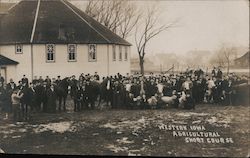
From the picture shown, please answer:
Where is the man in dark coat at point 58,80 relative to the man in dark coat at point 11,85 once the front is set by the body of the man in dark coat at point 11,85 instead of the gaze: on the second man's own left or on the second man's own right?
on the second man's own left

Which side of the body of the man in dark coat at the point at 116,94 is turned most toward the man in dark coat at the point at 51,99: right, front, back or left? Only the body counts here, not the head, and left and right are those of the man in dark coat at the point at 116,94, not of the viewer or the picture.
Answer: right

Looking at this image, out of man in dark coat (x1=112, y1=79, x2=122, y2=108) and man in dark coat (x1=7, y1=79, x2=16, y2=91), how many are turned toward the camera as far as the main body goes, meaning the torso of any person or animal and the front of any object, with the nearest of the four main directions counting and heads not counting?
2

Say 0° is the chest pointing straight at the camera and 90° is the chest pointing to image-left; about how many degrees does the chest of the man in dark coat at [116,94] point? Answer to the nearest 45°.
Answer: approximately 0°

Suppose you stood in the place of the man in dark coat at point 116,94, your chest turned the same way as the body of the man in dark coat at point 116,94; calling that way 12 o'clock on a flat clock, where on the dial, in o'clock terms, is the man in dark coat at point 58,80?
the man in dark coat at point 58,80 is roughly at 3 o'clock from the man in dark coat at point 116,94.
